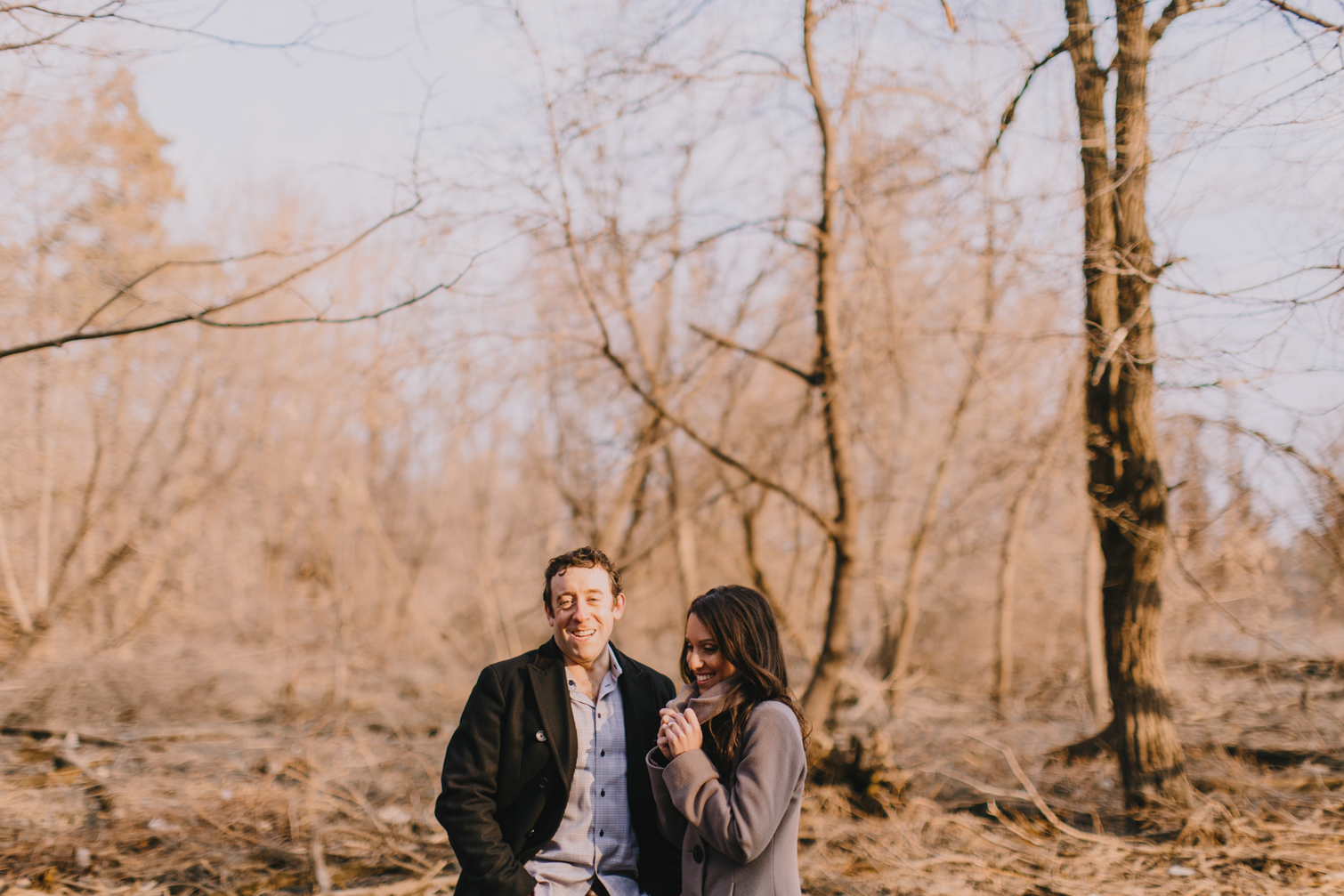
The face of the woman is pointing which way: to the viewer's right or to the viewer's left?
to the viewer's left

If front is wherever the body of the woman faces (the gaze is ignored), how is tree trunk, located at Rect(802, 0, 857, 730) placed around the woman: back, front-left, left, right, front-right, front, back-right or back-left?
back-right

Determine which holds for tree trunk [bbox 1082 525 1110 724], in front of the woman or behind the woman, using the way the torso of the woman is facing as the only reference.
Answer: behind

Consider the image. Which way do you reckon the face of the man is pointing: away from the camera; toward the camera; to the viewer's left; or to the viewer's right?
toward the camera

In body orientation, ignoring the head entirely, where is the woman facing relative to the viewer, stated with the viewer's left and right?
facing the viewer and to the left of the viewer

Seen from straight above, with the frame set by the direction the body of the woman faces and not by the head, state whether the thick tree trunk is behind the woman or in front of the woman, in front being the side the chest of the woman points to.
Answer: behind
